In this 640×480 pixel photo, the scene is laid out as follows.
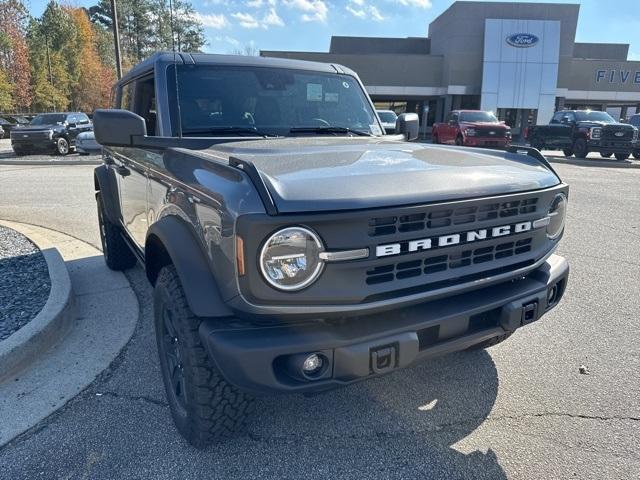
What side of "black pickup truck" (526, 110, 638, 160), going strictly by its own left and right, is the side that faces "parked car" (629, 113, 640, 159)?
left

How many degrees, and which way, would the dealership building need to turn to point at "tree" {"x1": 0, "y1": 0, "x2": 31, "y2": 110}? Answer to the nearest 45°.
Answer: approximately 90° to its right

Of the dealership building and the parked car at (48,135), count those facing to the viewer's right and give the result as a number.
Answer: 0

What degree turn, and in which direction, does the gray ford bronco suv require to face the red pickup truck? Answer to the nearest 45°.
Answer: approximately 135° to its left

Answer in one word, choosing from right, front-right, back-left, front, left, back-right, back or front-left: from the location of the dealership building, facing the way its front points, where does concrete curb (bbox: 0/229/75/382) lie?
front

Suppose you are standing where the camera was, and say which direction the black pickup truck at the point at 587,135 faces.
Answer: facing the viewer and to the right of the viewer

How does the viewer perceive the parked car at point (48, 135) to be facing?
facing the viewer and to the left of the viewer

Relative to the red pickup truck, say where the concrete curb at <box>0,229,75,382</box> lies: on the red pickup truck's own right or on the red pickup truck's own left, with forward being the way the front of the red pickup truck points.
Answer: on the red pickup truck's own right

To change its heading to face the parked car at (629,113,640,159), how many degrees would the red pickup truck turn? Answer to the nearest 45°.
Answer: approximately 90° to its left

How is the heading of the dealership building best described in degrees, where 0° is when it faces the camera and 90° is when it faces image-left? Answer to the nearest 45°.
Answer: approximately 0°

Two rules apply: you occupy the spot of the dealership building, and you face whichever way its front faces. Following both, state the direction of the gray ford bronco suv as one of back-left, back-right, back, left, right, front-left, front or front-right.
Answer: front

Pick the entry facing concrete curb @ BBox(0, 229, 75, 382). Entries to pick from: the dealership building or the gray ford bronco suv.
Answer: the dealership building

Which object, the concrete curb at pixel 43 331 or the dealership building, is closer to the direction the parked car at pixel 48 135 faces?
the concrete curb

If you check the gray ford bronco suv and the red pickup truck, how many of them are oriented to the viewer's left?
0
